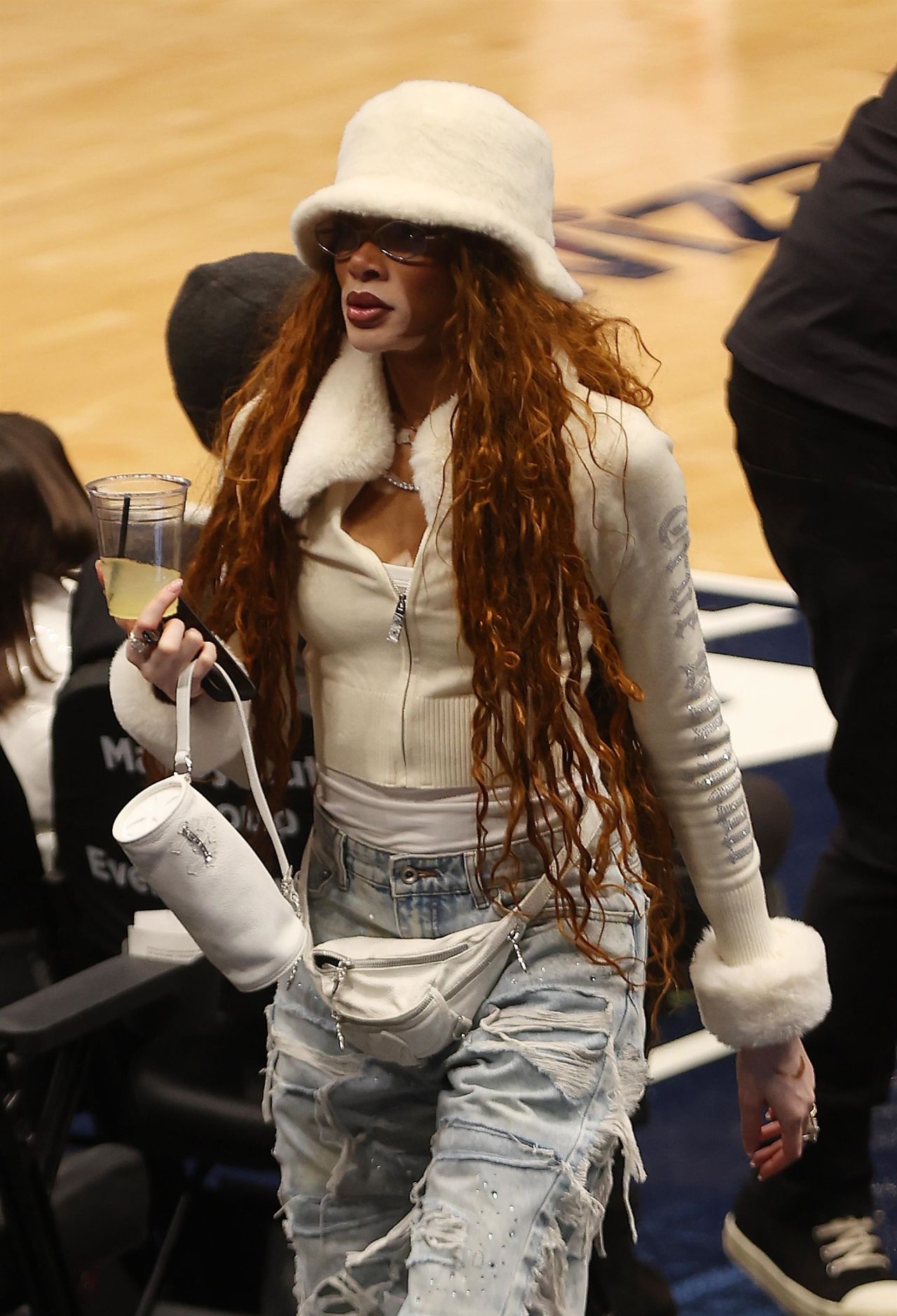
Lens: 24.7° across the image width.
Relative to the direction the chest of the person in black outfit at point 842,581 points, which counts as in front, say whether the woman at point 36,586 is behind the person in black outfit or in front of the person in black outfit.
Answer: behind

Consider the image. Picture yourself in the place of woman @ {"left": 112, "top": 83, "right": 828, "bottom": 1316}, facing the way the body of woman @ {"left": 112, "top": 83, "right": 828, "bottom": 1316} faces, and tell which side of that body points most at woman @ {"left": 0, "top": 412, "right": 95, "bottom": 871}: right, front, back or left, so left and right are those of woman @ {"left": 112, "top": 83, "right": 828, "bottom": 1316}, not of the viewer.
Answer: right

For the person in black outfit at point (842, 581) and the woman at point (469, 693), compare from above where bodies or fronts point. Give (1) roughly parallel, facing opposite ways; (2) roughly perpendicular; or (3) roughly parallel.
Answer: roughly perpendicular

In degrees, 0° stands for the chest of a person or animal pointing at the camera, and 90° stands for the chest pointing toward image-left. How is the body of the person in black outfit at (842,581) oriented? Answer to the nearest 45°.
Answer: approximately 315°
